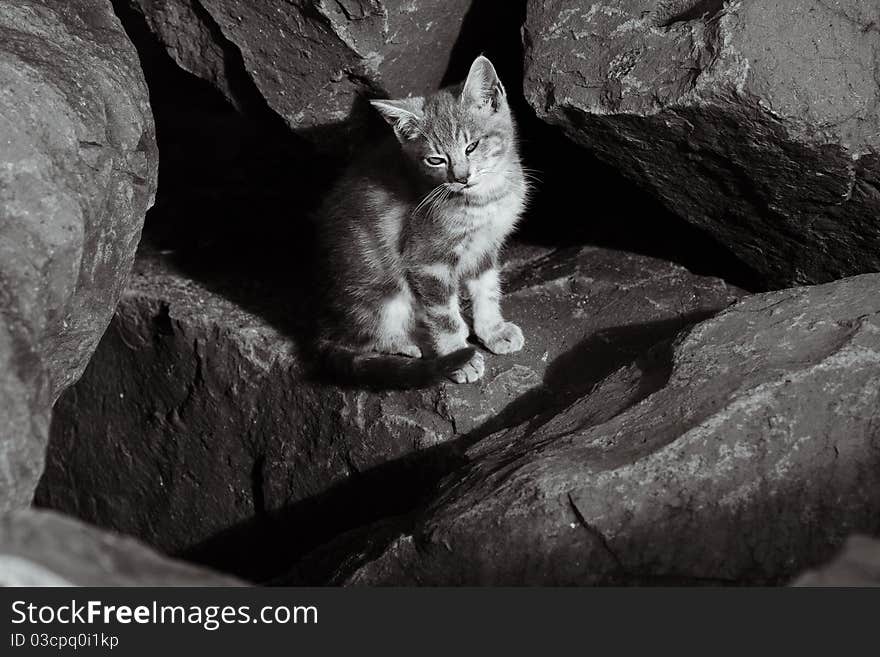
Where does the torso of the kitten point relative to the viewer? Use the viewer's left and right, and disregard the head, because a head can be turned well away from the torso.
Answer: facing the viewer and to the right of the viewer

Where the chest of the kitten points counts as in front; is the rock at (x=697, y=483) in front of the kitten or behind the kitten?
in front

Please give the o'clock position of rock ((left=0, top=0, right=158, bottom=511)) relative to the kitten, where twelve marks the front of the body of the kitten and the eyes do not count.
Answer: The rock is roughly at 3 o'clock from the kitten.

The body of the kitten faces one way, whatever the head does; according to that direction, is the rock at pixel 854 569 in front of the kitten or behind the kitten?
in front
